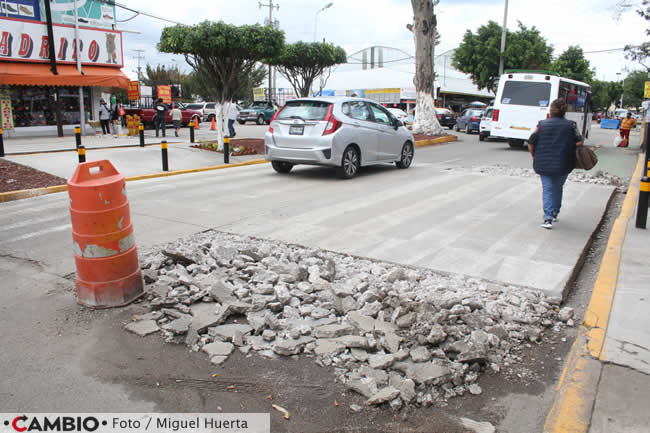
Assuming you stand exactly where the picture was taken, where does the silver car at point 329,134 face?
facing away from the viewer and to the right of the viewer

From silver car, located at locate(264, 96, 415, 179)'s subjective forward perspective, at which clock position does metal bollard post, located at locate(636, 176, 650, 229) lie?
The metal bollard post is roughly at 3 o'clock from the silver car.

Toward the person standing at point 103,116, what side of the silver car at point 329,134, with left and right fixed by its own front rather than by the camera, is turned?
left

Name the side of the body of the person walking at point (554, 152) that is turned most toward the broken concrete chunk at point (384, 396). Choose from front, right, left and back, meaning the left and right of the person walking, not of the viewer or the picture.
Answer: back

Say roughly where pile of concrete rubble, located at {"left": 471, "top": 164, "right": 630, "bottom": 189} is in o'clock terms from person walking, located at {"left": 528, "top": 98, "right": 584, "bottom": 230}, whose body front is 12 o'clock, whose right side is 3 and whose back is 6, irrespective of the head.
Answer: The pile of concrete rubble is roughly at 12 o'clock from the person walking.

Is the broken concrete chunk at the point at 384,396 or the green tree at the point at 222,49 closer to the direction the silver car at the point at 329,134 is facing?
the green tree

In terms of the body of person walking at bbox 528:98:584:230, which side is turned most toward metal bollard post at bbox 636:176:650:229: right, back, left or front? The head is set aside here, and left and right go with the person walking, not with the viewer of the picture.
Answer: right

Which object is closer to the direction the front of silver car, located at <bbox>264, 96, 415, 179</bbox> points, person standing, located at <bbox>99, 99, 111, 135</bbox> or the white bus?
the white bus

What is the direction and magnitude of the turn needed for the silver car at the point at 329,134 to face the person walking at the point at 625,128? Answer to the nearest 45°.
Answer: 0° — it already faces them

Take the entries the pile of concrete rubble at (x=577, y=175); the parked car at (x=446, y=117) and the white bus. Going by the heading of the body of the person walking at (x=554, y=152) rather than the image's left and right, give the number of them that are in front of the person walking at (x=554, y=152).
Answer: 3

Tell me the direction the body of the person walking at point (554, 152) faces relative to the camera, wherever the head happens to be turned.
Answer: away from the camera

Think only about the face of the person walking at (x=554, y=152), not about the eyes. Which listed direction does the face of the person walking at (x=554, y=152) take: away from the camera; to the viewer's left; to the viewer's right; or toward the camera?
away from the camera

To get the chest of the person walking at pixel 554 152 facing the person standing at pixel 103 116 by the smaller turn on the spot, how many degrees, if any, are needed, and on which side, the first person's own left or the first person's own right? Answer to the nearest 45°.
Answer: approximately 45° to the first person's own left

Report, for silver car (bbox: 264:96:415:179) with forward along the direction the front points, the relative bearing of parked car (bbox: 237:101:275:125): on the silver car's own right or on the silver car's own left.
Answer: on the silver car's own left

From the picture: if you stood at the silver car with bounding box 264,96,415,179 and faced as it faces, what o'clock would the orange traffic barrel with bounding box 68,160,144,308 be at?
The orange traffic barrel is roughly at 5 o'clock from the silver car.
